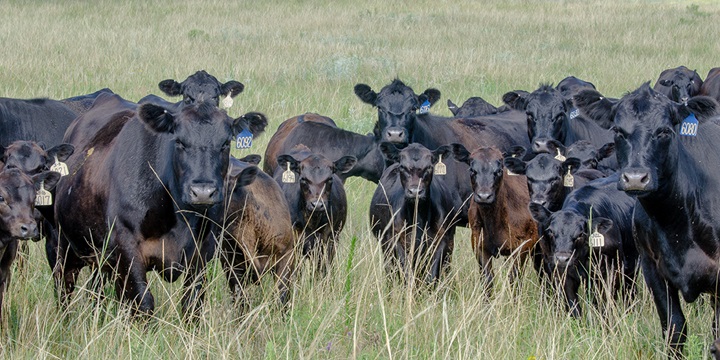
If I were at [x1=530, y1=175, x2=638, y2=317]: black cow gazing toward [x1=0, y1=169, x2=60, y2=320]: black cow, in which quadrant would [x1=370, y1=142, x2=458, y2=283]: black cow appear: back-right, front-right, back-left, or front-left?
front-right

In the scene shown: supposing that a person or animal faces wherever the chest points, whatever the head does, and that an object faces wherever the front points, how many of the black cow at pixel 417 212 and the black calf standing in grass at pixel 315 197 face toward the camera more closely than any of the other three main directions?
2

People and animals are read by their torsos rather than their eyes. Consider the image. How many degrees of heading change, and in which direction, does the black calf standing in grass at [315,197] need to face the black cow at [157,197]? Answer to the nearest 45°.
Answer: approximately 45° to its right

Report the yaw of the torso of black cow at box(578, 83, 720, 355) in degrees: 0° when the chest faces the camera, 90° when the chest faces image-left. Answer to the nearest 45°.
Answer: approximately 45°

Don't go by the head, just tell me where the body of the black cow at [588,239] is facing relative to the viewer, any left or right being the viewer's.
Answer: facing the viewer and to the left of the viewer

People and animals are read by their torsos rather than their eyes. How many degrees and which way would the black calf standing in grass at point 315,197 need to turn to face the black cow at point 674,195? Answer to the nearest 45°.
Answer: approximately 45° to its left

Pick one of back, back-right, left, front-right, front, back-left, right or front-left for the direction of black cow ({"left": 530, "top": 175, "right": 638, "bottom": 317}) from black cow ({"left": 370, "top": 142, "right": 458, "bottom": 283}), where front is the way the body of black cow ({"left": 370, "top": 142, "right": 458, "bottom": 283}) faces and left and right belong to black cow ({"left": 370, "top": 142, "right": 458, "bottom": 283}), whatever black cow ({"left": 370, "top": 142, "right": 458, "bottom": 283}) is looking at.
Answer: front-left

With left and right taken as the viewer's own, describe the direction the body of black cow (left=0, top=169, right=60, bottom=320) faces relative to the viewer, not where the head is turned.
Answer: facing the viewer and to the right of the viewer

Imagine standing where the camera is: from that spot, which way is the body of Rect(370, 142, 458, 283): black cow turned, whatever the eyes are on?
toward the camera

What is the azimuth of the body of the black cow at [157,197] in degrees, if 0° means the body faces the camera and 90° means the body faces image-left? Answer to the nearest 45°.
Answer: approximately 315°

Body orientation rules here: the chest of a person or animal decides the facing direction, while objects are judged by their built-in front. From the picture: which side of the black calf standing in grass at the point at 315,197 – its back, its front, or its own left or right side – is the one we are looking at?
front

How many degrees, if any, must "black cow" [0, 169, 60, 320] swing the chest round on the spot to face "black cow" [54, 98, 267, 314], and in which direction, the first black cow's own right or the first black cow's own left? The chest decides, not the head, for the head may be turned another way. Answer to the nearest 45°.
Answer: approximately 45° to the first black cow's own left
